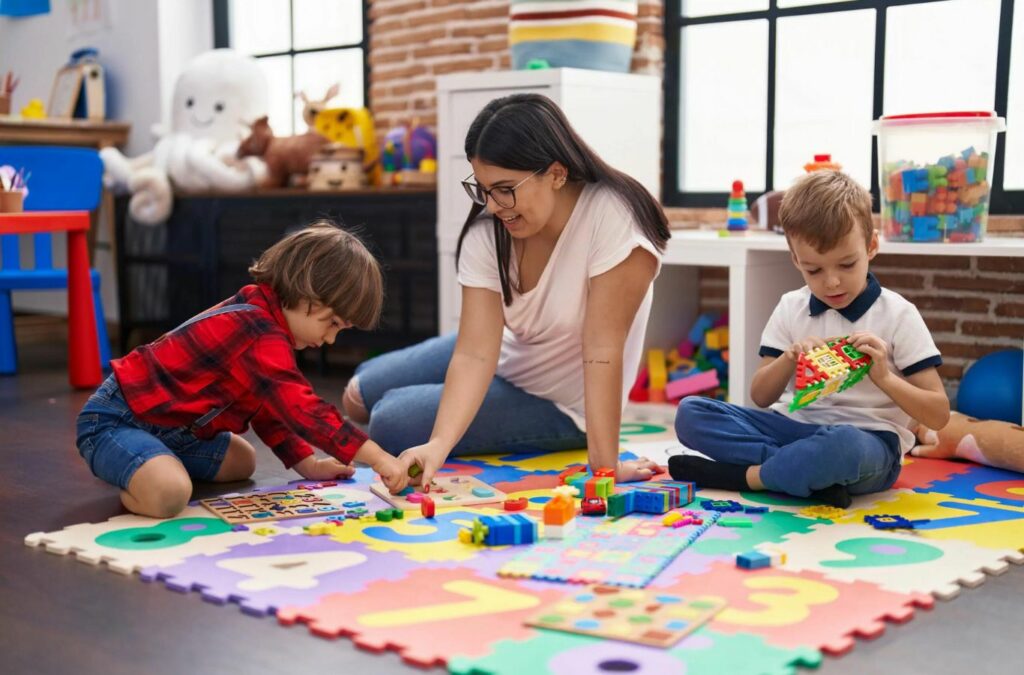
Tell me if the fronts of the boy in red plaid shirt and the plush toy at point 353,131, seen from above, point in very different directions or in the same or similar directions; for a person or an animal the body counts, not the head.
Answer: very different directions

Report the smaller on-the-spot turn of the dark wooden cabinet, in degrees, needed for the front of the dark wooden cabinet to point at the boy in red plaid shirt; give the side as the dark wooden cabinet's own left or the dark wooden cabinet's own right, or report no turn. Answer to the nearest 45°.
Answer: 0° — it already faces them

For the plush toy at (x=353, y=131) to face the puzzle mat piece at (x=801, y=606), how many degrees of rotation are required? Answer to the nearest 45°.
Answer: approximately 90° to its left

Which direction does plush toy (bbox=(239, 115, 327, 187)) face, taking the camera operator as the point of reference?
facing to the left of the viewer

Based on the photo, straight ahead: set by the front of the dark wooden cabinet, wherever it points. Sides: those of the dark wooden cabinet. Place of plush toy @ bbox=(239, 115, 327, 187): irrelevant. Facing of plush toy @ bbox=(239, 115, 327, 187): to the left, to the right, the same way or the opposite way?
to the right

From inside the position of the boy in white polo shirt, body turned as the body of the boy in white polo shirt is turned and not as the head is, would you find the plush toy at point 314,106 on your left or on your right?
on your right

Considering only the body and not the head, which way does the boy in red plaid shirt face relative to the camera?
to the viewer's right

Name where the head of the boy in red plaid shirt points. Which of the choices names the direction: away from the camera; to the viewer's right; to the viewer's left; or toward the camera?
to the viewer's right

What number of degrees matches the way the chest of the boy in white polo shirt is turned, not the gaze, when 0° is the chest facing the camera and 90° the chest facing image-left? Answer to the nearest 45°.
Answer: approximately 45°

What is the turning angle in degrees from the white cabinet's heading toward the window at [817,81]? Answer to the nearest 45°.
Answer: approximately 135° to its left

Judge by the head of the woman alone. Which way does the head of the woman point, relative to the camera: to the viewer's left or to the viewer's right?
to the viewer's left
